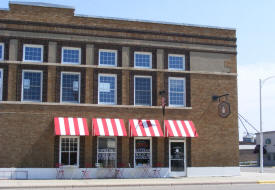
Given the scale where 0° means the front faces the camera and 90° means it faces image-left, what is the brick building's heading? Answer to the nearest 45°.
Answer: approximately 0°
